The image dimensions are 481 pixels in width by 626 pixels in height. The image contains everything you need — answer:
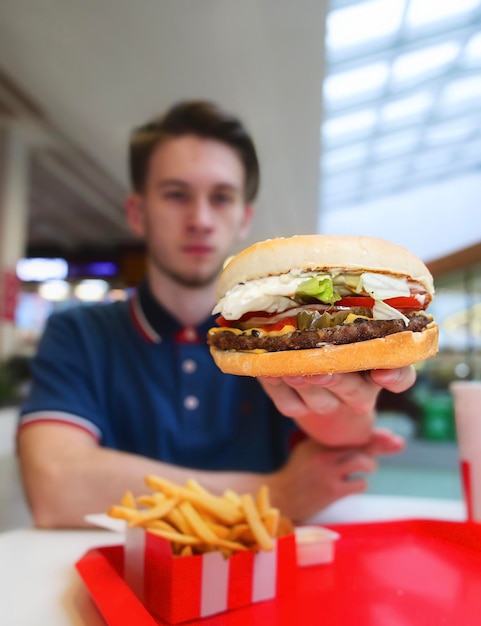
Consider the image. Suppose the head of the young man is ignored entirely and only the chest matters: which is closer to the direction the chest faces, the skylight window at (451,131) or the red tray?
the red tray

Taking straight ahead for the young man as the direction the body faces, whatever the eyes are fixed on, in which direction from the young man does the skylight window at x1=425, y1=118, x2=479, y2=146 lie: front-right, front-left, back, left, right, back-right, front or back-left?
back-left

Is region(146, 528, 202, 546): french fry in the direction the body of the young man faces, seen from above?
yes

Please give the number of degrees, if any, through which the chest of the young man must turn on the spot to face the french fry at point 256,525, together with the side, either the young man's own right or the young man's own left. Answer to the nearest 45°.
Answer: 0° — they already face it

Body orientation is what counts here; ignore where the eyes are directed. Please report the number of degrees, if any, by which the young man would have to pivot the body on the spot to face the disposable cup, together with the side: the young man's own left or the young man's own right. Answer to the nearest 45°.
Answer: approximately 45° to the young man's own left

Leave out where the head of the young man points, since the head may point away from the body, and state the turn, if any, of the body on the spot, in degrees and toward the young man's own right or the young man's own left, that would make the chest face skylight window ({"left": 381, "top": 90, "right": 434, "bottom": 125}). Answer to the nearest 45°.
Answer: approximately 135° to the young man's own left

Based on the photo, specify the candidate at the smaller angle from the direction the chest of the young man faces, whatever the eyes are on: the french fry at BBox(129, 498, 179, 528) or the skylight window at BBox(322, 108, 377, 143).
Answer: the french fry

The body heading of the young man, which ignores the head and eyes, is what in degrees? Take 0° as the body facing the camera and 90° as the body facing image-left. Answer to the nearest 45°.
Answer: approximately 0°

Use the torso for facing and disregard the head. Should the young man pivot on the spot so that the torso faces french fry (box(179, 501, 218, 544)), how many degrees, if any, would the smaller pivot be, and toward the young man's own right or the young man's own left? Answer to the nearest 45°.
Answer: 0° — they already face it
